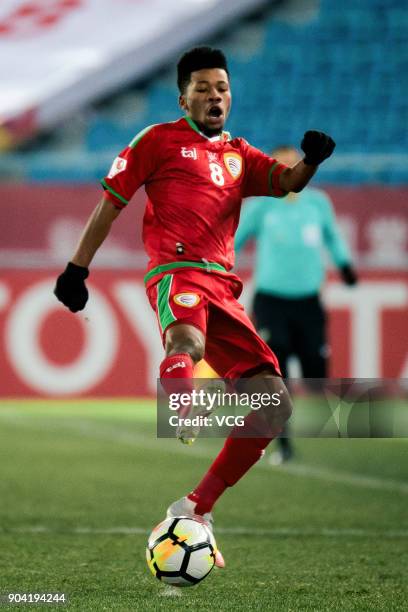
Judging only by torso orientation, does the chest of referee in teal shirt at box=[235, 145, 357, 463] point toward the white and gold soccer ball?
yes

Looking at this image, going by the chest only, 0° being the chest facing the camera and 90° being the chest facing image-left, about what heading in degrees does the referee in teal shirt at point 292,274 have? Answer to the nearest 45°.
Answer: approximately 0°

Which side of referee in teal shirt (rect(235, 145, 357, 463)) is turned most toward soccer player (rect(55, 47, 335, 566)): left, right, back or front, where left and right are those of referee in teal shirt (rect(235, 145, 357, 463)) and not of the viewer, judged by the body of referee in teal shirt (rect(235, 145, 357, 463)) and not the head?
front
